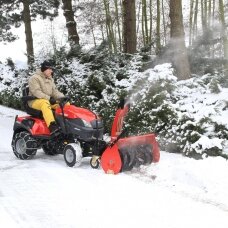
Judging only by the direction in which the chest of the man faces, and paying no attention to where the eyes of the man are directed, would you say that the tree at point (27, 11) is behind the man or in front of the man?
behind

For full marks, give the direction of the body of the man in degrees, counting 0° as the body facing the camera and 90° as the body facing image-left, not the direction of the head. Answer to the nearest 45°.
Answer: approximately 315°

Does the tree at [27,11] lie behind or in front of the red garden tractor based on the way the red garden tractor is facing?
behind

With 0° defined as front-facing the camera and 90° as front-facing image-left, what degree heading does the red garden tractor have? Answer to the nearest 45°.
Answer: approximately 315°
